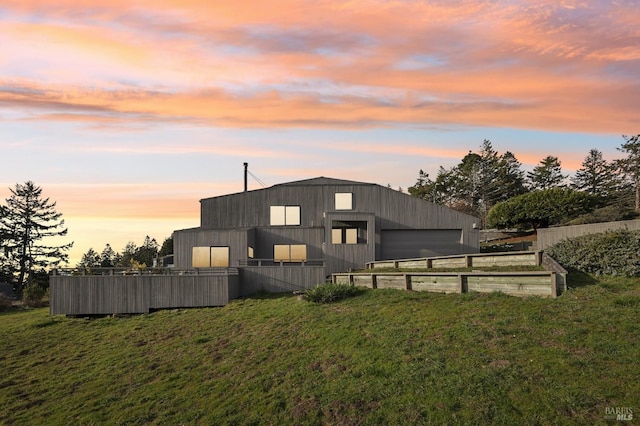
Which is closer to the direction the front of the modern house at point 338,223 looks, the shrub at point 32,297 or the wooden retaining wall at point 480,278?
the wooden retaining wall

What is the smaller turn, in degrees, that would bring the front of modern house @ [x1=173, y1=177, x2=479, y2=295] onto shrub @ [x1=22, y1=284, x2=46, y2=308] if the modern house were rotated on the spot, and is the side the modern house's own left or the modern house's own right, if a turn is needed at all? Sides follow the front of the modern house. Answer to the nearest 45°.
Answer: approximately 90° to the modern house's own right

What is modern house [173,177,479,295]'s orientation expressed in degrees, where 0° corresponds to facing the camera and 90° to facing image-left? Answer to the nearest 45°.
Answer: approximately 0°

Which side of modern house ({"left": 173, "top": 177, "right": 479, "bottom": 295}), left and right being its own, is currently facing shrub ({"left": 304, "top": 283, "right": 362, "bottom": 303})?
front

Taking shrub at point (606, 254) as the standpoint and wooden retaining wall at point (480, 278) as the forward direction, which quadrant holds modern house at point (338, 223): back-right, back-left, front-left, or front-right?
front-right

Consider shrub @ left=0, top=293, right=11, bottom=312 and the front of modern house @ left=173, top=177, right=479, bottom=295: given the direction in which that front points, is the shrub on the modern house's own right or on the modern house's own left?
on the modern house's own right

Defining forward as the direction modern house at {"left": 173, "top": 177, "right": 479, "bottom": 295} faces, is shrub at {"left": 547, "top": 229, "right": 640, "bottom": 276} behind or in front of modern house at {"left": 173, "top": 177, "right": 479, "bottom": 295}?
in front

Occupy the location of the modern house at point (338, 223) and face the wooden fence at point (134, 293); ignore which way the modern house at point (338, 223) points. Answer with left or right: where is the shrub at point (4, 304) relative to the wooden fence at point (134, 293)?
right

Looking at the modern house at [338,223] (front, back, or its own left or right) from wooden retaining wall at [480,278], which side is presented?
front

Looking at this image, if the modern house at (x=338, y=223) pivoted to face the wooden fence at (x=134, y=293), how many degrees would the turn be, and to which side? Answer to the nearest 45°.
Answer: approximately 45° to its right
